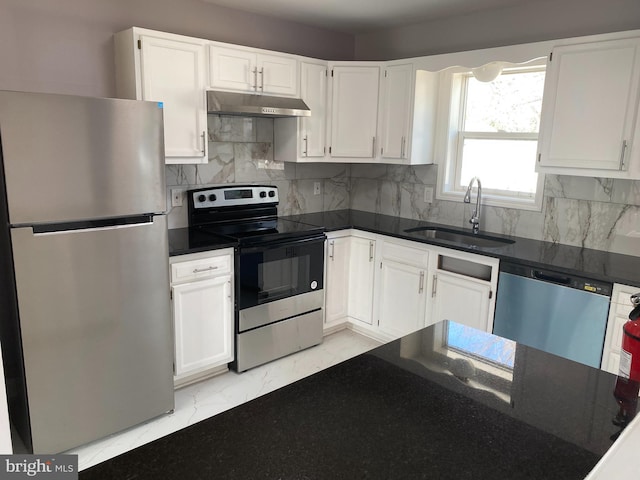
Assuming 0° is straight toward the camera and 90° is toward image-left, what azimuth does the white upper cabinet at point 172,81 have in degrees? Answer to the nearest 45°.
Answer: approximately 315°

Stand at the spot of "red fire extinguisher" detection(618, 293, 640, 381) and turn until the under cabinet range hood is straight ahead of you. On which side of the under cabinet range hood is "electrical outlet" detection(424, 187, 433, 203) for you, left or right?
right

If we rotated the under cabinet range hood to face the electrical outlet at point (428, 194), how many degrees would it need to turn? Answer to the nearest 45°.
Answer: approximately 45° to its left

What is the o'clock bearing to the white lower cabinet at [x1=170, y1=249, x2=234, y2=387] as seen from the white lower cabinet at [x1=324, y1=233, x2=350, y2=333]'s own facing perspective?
the white lower cabinet at [x1=170, y1=249, x2=234, y2=387] is roughly at 3 o'clock from the white lower cabinet at [x1=324, y1=233, x2=350, y2=333].

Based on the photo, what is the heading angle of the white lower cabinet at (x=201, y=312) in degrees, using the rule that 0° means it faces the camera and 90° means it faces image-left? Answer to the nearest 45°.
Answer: approximately 315°

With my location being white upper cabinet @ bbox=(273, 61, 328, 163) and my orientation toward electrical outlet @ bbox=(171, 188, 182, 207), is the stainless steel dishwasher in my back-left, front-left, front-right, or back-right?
back-left

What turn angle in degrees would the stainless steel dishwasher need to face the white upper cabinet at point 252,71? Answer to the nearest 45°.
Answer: approximately 45° to its right
